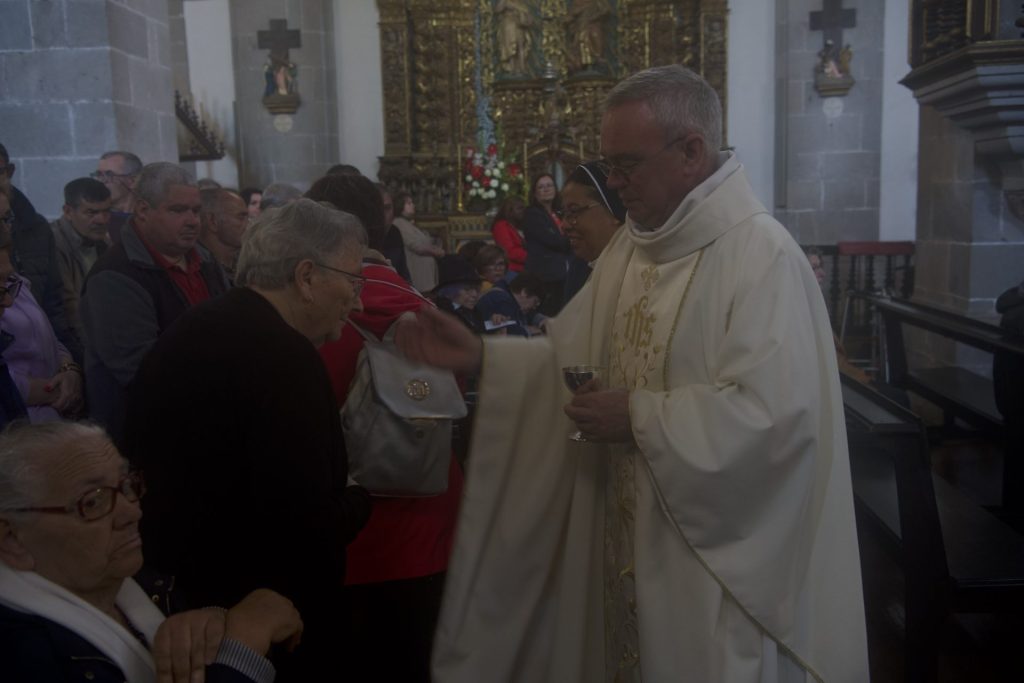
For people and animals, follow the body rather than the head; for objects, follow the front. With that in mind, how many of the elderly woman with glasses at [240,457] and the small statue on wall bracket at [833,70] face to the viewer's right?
1

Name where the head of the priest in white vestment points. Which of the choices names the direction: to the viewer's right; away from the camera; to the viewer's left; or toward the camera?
to the viewer's left

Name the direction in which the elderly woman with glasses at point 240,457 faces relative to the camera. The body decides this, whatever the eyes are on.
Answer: to the viewer's right

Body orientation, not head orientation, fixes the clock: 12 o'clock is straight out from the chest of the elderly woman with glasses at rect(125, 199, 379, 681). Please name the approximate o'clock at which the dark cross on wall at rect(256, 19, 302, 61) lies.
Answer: The dark cross on wall is roughly at 9 o'clock from the elderly woman with glasses.

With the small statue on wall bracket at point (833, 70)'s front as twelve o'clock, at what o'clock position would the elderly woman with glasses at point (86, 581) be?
The elderly woman with glasses is roughly at 12 o'clock from the small statue on wall bracket.

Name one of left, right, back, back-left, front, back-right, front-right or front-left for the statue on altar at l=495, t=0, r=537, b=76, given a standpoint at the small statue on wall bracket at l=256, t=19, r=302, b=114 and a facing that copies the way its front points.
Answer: left

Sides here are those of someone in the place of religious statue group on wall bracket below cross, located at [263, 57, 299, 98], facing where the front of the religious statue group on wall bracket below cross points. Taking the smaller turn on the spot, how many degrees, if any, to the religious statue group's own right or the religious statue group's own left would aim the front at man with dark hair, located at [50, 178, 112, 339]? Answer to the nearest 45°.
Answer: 0° — it already faces them

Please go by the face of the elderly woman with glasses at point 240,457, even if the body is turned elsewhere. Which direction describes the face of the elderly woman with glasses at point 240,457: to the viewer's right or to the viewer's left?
to the viewer's right

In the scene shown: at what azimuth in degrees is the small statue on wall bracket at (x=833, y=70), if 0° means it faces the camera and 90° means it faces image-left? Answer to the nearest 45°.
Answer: approximately 0°

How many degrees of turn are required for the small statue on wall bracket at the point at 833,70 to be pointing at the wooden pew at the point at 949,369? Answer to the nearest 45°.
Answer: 0° — it already faces it

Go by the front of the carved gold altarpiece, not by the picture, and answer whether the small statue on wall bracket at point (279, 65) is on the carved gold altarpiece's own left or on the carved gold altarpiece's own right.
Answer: on the carved gold altarpiece's own right
